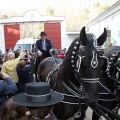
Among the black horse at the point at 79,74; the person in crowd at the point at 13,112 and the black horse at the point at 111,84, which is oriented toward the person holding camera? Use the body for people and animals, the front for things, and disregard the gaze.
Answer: the person in crowd

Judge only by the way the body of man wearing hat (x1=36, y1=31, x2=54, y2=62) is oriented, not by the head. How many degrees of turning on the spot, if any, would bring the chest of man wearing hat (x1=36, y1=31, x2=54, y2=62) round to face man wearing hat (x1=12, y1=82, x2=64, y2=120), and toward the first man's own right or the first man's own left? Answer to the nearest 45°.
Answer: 0° — they already face them

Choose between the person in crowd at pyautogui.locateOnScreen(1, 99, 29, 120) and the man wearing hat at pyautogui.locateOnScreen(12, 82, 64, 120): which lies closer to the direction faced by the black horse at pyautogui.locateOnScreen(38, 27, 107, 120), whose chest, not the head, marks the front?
the man wearing hat

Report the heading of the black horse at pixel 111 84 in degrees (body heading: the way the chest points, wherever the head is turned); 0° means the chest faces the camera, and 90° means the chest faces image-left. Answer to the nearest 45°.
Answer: approximately 315°

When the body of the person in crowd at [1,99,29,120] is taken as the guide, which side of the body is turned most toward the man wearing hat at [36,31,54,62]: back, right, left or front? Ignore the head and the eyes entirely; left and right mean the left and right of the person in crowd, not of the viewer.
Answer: front

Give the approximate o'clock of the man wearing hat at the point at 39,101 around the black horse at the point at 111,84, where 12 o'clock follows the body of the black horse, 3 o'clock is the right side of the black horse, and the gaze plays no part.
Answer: The man wearing hat is roughly at 2 o'clock from the black horse.

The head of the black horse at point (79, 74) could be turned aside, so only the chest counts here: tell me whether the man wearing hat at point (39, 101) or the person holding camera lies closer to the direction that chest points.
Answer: the man wearing hat

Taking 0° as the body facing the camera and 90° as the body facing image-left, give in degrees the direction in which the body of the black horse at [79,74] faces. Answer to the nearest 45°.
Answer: approximately 315°

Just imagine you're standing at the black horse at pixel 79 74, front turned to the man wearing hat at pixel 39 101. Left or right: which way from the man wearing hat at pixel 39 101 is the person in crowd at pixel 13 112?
right

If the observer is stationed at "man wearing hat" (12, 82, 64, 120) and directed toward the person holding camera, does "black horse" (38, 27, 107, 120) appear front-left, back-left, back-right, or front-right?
front-right

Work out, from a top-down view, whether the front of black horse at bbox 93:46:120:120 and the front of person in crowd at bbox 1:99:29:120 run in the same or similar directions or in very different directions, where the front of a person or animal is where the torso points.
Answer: very different directions

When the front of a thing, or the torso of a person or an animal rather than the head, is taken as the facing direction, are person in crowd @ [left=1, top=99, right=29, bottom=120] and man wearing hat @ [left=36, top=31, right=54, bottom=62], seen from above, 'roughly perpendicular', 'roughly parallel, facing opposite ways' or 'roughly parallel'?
roughly parallel, facing opposite ways

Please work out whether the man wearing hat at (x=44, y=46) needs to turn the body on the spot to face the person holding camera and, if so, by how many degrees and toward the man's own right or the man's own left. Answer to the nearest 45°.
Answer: approximately 45° to the man's own right

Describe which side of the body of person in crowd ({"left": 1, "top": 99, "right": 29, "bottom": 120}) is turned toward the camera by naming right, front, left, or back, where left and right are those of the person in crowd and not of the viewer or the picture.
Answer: back

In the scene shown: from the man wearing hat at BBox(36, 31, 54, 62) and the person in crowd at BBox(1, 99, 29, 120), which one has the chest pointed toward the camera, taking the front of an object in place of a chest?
the man wearing hat

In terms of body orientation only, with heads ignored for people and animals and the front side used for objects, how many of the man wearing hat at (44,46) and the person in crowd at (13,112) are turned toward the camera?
1

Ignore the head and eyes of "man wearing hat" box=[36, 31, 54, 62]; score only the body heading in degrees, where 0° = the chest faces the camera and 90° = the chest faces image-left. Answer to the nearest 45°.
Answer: approximately 0°

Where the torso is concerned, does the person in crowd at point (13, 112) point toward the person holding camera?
yes
